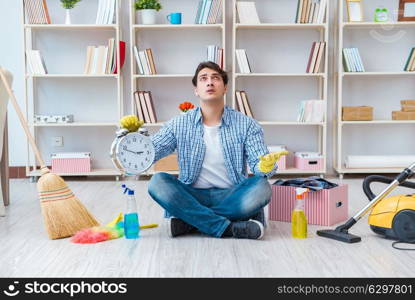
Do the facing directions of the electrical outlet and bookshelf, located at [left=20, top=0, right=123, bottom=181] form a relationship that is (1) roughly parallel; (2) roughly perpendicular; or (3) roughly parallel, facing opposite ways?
roughly parallel

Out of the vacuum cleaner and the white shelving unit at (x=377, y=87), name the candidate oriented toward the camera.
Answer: the white shelving unit

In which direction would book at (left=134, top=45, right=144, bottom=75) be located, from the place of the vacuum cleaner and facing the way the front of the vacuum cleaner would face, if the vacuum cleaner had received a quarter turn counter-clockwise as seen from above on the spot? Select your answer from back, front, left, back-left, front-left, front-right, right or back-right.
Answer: back-right

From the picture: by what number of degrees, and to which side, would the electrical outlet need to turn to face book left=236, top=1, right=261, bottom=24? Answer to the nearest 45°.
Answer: approximately 90° to its left

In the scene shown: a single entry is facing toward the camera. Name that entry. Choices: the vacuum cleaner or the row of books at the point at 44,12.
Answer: the row of books

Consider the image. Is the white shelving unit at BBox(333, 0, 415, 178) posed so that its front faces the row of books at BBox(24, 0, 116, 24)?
no

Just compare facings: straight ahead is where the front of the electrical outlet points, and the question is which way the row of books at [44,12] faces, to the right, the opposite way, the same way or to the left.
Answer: the same way

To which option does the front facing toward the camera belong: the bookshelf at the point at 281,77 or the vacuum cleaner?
the bookshelf

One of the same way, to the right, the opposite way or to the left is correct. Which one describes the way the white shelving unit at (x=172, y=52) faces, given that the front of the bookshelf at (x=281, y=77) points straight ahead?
the same way

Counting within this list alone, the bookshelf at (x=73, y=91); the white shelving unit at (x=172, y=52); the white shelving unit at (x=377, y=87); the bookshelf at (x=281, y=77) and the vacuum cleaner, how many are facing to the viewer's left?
1

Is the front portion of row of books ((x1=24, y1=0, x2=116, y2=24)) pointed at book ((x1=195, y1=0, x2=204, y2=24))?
no

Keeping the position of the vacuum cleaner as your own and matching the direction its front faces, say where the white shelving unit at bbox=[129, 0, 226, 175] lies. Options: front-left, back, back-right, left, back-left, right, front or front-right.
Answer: front-right

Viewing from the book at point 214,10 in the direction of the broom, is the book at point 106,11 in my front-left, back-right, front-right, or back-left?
front-right

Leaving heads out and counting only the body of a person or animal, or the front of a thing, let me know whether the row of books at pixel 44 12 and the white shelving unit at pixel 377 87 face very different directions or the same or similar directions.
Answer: same or similar directions

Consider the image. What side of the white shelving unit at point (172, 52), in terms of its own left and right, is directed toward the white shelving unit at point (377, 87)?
left

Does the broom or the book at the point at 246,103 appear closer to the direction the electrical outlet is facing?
the broom

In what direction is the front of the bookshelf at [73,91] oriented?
toward the camera

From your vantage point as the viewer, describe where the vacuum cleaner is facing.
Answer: facing to the left of the viewer

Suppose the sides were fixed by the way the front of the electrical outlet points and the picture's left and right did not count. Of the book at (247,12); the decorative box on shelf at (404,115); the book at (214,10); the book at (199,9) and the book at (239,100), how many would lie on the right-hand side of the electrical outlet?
0

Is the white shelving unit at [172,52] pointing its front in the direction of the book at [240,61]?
no

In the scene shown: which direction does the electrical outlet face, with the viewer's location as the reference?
facing the viewer
